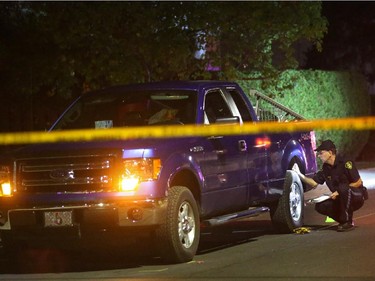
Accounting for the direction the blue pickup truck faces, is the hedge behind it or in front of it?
behind

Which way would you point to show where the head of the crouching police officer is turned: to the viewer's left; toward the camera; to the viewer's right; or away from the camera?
to the viewer's left

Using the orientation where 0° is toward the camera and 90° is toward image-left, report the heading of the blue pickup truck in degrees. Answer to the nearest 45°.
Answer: approximately 45°

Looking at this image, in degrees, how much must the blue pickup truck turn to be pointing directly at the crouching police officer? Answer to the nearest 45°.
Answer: approximately 180°

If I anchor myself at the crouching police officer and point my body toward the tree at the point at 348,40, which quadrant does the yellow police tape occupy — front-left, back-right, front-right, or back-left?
back-left

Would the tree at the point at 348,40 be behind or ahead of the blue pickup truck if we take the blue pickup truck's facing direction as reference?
behind
